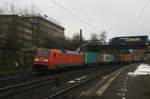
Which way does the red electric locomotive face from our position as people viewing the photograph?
facing the viewer and to the left of the viewer
